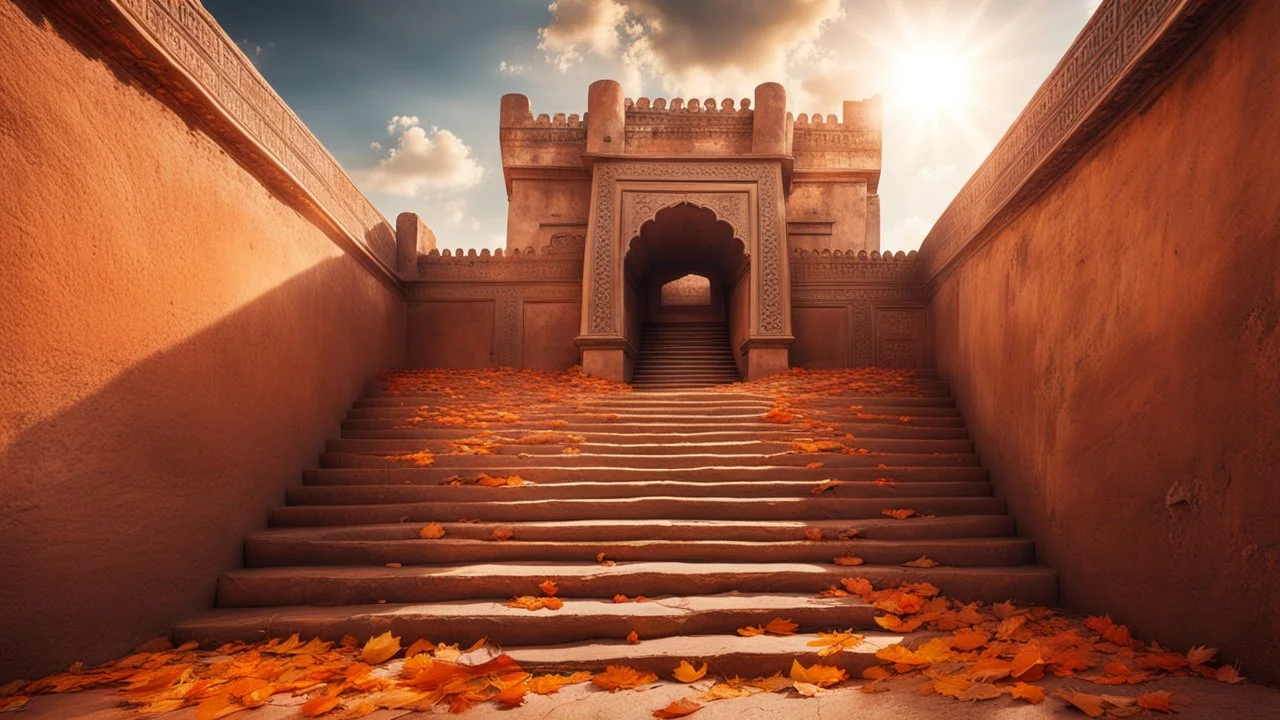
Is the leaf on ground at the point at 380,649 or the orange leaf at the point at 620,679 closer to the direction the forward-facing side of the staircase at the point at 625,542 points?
the orange leaf

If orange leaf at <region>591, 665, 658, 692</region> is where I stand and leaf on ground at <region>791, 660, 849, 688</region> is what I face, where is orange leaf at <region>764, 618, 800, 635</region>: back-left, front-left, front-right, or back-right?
front-left

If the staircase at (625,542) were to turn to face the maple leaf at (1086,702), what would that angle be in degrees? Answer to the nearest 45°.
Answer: approximately 45° to its left

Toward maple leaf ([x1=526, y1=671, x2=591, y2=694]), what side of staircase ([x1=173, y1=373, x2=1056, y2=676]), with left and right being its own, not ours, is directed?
front

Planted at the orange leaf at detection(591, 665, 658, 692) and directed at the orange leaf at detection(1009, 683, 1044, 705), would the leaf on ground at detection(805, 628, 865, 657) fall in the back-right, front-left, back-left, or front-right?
front-left

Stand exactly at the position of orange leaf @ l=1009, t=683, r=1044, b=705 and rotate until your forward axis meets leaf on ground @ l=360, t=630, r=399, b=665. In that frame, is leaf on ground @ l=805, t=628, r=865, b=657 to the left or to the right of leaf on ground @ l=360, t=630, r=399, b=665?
right

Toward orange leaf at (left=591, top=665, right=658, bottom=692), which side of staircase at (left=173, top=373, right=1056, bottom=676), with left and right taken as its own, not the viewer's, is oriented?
front

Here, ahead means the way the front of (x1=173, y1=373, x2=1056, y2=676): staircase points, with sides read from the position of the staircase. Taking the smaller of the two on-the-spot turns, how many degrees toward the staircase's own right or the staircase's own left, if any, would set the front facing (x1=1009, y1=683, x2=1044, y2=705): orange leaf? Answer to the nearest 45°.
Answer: approximately 45° to the staircase's own left

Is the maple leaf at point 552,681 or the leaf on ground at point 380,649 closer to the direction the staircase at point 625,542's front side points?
the maple leaf

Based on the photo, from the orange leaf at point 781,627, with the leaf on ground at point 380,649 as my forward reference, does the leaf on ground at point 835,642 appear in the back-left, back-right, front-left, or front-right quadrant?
back-left

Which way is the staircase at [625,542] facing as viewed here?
toward the camera

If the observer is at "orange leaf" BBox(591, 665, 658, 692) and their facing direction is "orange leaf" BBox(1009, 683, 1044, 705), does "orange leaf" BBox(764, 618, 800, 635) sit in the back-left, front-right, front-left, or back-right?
front-left

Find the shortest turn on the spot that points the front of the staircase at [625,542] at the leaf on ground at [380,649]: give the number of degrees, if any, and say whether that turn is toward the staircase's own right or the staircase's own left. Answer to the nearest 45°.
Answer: approximately 45° to the staircase's own right
